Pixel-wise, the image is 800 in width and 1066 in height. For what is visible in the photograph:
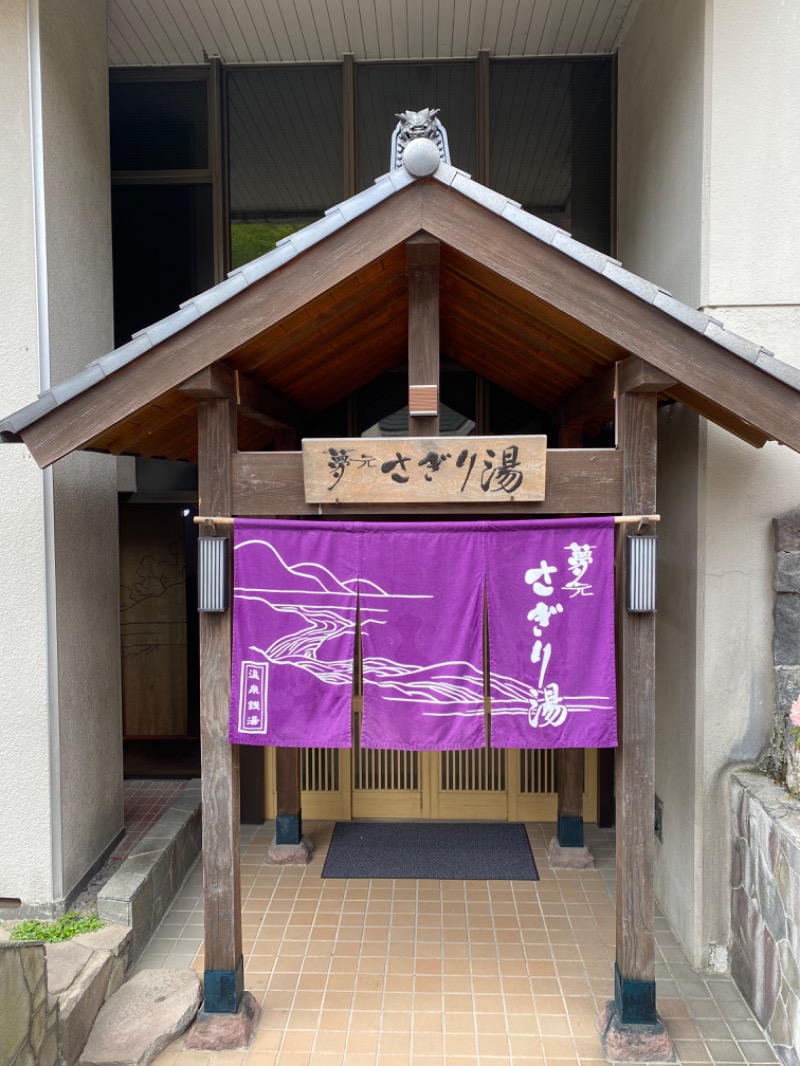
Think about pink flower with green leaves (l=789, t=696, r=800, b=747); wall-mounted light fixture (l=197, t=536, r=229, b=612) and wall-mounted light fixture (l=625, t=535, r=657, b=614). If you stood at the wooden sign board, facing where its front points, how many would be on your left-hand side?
2

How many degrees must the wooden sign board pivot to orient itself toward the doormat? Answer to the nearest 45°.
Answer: approximately 180°

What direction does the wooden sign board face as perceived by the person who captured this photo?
facing the viewer

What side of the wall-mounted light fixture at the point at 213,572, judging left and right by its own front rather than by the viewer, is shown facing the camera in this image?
front

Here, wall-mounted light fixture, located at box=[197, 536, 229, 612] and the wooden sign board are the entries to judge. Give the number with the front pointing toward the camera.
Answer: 2

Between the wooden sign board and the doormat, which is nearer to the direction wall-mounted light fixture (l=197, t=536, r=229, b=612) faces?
the wooden sign board

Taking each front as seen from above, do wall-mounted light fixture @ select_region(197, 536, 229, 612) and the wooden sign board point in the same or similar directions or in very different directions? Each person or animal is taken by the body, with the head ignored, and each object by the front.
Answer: same or similar directions

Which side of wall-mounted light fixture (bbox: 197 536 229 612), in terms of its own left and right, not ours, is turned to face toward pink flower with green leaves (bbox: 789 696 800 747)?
left

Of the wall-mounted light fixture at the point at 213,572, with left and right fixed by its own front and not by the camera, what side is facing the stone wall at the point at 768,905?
left
